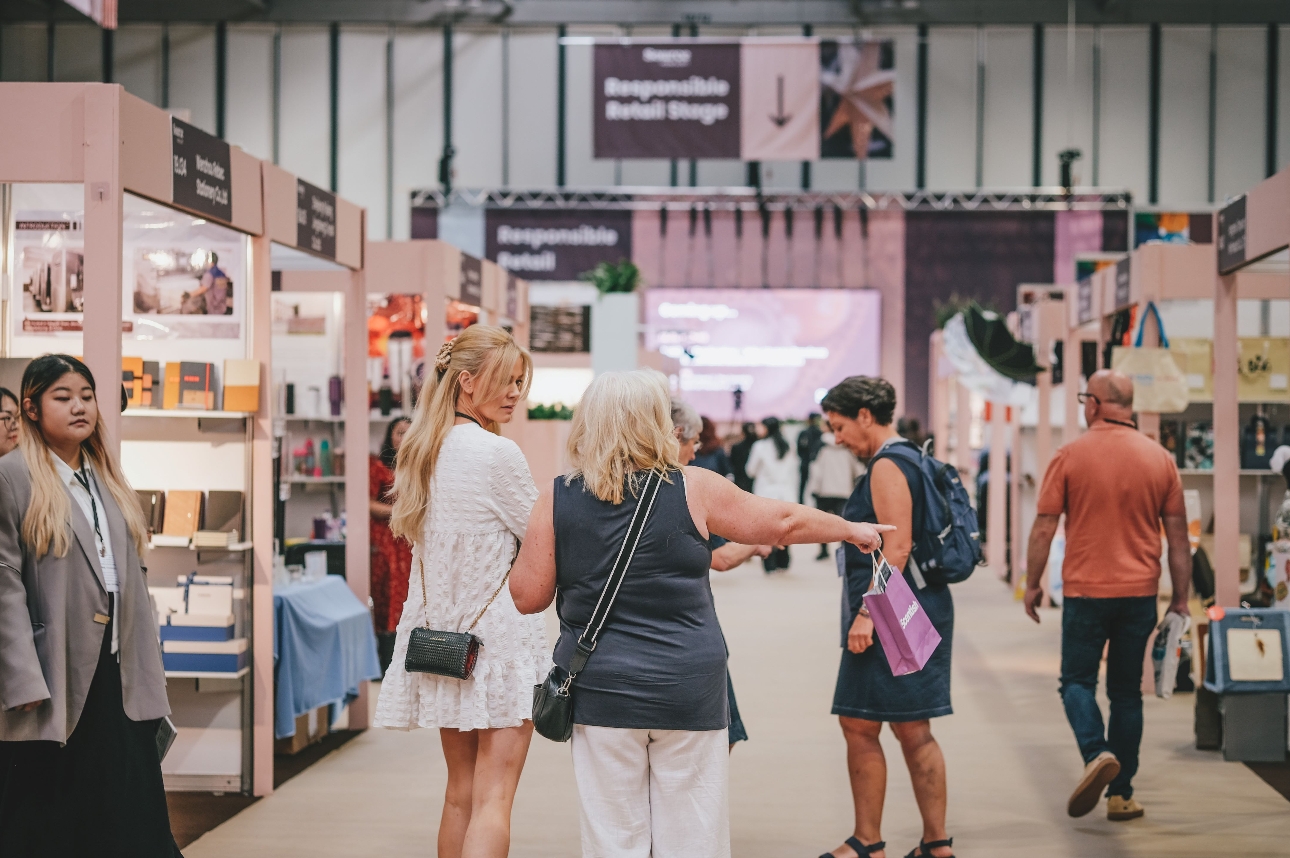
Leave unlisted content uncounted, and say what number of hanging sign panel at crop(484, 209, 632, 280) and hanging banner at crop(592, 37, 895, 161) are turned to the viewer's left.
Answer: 0

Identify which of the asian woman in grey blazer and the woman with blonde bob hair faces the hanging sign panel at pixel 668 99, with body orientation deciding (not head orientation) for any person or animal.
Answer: the woman with blonde bob hair

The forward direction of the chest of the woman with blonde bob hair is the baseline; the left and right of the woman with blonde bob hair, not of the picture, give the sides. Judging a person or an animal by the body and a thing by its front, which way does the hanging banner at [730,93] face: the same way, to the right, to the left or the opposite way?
the opposite way

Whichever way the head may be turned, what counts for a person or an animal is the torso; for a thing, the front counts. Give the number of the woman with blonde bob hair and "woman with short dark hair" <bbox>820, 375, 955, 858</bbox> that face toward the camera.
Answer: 0

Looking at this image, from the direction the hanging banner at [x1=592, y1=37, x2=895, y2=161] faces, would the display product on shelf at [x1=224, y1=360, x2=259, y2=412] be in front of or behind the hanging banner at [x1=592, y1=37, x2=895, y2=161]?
in front

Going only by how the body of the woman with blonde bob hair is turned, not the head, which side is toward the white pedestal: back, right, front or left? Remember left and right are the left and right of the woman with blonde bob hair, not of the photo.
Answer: front

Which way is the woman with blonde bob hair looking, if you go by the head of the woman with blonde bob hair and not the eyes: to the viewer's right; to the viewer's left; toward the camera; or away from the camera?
away from the camera

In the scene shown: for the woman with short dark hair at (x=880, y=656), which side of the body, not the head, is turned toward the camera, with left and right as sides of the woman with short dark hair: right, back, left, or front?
left

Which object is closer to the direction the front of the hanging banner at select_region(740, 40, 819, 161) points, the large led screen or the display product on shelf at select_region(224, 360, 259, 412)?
the display product on shelf

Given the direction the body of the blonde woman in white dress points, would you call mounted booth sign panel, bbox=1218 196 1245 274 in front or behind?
in front

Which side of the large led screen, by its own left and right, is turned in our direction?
front

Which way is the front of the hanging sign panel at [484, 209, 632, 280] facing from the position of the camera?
facing the viewer

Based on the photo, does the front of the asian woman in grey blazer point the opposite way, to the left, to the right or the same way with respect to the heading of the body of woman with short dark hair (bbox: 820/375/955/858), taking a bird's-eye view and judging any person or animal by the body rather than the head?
to the left

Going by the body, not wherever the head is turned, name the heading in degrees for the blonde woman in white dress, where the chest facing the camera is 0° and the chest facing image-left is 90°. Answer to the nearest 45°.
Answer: approximately 225°

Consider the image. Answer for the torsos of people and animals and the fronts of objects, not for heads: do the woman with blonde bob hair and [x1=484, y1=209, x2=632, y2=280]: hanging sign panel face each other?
yes

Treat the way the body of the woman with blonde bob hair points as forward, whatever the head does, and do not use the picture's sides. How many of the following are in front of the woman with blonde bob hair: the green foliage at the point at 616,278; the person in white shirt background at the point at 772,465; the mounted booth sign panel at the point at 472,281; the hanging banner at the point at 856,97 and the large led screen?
5

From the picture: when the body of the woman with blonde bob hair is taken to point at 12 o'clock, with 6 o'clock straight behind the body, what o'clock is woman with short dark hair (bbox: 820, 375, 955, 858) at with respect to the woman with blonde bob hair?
The woman with short dark hair is roughly at 1 o'clock from the woman with blonde bob hair.
